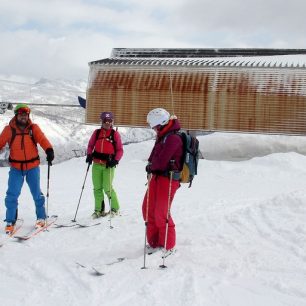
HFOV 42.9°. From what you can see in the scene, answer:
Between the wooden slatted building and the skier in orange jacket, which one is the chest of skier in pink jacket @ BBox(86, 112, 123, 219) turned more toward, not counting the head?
the skier in orange jacket

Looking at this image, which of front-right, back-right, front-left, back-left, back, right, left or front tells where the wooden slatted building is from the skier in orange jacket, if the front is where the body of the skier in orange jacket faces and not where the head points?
back-left

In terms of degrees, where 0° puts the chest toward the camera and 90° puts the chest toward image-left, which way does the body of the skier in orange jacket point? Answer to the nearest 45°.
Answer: approximately 0°

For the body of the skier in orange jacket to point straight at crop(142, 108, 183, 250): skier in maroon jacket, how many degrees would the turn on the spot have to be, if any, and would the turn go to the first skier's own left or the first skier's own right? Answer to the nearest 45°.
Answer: approximately 45° to the first skier's own left

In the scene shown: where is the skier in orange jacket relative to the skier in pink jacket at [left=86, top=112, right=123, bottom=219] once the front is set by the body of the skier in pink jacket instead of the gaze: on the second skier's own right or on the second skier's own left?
on the second skier's own right

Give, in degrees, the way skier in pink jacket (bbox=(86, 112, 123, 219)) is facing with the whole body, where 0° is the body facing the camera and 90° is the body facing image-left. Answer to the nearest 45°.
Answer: approximately 0°

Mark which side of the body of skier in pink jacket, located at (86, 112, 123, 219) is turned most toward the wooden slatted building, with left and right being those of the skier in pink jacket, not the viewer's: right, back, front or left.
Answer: back

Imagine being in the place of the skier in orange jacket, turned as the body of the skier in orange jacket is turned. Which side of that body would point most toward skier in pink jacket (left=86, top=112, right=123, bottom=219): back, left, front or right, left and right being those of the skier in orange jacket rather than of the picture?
left

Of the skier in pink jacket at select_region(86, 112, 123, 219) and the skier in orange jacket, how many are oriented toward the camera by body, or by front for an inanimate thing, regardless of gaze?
2

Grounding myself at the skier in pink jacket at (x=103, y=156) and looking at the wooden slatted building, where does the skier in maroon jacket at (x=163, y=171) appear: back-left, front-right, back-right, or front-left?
back-right

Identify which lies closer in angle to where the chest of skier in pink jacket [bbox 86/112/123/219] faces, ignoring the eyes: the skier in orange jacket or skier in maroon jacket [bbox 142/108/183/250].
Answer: the skier in maroon jacket
